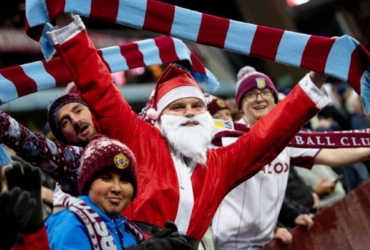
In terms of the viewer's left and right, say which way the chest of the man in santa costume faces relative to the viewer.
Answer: facing the viewer
